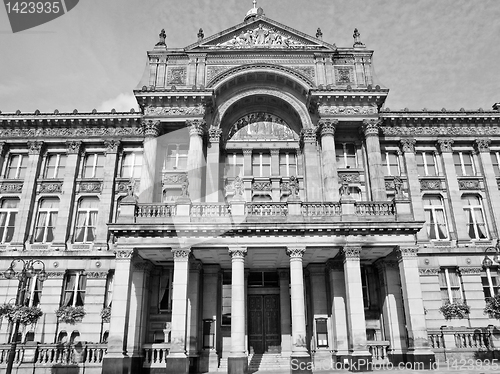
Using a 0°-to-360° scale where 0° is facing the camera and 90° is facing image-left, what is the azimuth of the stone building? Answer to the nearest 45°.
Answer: approximately 0°
